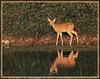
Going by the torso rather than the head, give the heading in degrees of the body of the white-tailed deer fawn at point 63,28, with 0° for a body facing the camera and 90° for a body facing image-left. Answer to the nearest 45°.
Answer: approximately 90°
